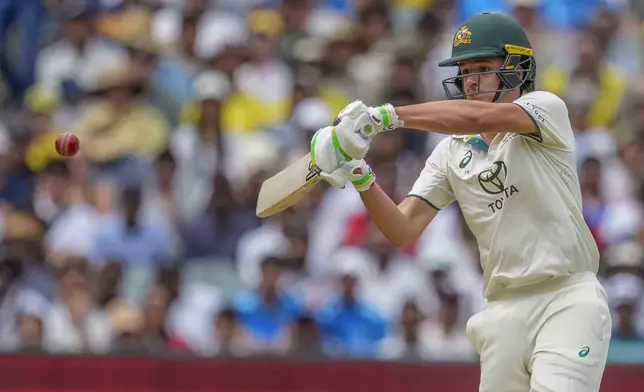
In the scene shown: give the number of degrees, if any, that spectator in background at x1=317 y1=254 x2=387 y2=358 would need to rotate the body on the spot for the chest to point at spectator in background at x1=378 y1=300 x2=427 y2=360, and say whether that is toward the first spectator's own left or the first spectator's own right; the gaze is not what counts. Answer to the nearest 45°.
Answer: approximately 90° to the first spectator's own left

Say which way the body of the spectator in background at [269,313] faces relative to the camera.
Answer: toward the camera

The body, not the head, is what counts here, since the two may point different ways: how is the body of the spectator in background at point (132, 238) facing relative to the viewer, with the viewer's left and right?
facing the viewer

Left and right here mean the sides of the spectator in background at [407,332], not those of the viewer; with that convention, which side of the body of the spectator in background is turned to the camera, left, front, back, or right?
front

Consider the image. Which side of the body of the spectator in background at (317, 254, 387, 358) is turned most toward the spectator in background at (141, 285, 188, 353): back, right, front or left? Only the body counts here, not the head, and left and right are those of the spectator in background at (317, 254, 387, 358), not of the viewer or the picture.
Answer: right

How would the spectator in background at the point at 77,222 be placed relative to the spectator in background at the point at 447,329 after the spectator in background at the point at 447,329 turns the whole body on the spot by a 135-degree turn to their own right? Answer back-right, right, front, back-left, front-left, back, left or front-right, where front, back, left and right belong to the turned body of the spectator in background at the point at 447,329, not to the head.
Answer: front-left

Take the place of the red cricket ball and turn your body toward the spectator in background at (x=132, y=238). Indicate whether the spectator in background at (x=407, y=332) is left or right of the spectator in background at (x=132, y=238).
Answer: right
